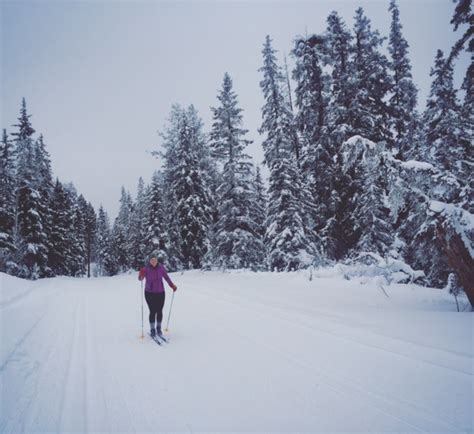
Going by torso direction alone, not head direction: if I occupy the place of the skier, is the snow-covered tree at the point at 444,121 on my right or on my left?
on my left

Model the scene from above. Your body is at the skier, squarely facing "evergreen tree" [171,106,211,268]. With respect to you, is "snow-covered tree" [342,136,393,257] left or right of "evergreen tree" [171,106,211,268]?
right

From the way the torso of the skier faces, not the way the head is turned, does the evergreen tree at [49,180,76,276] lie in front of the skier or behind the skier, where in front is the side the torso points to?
behind

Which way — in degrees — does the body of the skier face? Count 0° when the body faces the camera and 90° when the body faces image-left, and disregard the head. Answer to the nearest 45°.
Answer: approximately 0°

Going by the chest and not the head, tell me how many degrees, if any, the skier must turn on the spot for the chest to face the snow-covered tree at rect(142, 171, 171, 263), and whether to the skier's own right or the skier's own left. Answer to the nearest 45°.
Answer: approximately 180°

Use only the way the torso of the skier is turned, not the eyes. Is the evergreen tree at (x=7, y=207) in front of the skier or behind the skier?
behind

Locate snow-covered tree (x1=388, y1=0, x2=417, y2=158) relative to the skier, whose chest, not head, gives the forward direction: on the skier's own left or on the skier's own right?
on the skier's own left

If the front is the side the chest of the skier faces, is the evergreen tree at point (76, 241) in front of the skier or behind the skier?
behind

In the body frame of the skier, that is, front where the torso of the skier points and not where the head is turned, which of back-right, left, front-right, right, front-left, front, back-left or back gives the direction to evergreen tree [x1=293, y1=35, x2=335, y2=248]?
back-left

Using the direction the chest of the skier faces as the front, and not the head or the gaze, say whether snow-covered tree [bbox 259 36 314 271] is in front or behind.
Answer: behind
